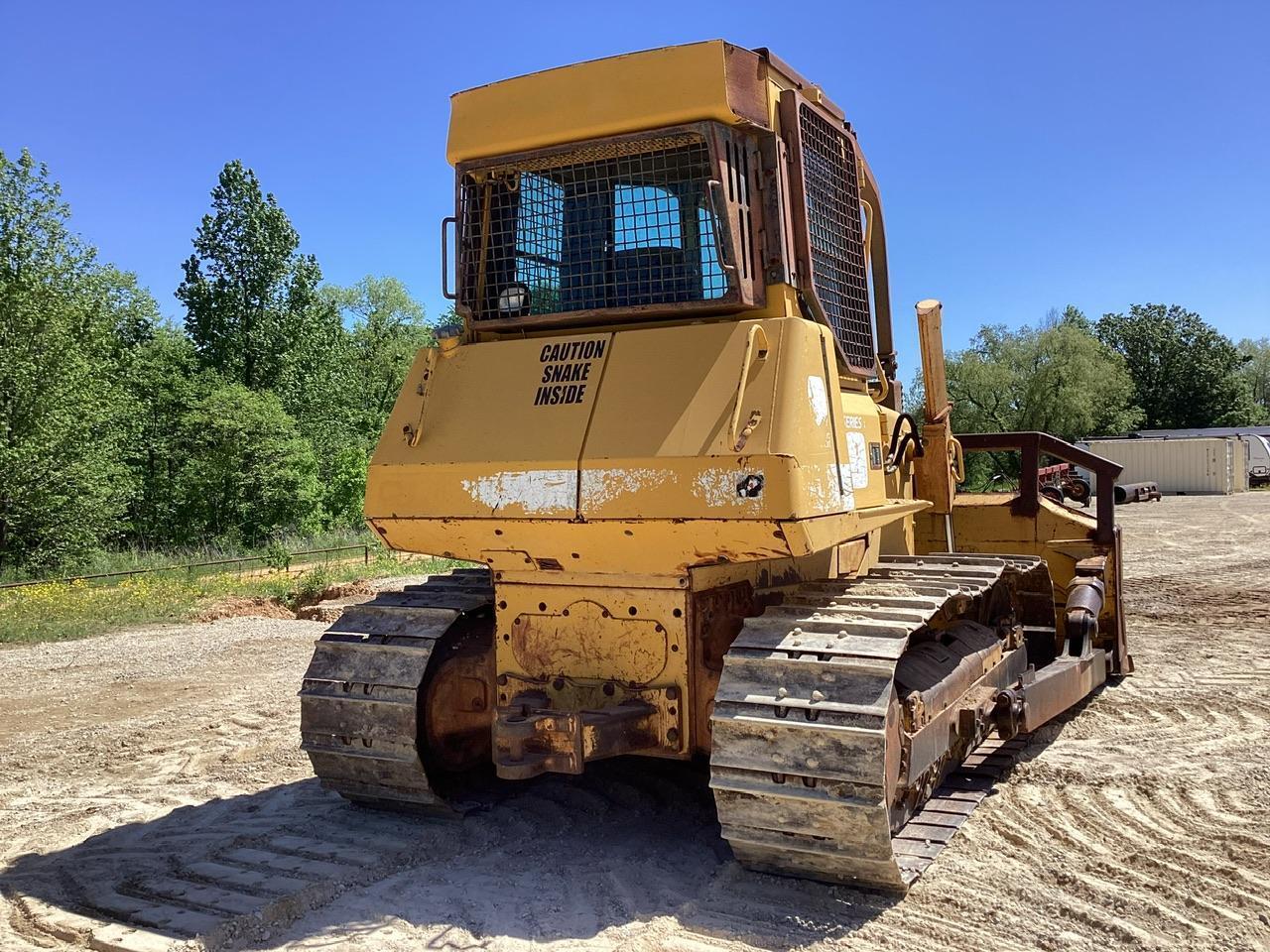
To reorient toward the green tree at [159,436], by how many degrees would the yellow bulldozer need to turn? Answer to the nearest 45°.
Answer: approximately 90° to its left

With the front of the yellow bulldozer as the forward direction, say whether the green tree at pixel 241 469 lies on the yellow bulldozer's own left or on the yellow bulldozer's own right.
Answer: on the yellow bulldozer's own left

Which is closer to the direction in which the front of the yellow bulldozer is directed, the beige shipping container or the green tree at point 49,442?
the beige shipping container

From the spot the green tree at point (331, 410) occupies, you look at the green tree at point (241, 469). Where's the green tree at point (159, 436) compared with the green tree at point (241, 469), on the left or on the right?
right

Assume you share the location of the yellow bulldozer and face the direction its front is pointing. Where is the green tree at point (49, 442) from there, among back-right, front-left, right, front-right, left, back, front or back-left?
left

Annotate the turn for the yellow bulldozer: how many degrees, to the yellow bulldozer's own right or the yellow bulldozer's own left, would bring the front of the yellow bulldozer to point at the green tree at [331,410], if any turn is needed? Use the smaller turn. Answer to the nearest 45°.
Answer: approximately 45° to the yellow bulldozer's own left

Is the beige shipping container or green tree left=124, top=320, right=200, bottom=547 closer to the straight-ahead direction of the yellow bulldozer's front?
the beige shipping container

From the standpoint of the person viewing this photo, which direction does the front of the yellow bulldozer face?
facing away from the viewer and to the right of the viewer

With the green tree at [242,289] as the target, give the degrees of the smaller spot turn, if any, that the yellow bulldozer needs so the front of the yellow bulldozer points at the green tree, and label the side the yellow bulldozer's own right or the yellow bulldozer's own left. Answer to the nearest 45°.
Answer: approximately 90° to the yellow bulldozer's own left

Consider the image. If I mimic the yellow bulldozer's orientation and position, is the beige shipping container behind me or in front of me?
in front

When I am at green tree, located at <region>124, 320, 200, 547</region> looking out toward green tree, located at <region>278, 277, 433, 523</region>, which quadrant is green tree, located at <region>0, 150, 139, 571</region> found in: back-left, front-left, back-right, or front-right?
back-right
